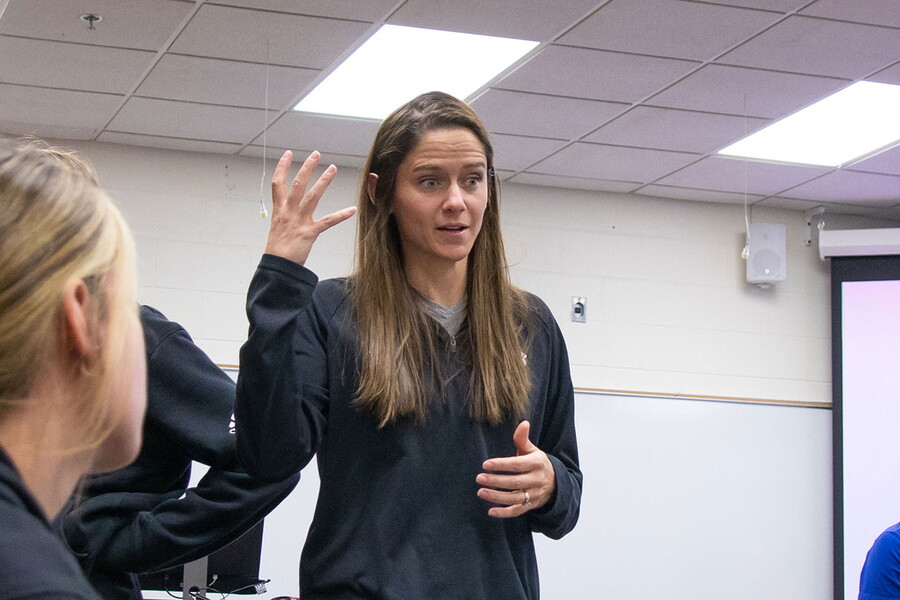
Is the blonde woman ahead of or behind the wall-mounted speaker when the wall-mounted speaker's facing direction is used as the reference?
ahead

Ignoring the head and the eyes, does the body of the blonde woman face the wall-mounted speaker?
yes

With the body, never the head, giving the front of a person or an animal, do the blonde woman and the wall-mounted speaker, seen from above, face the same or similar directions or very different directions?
very different directions

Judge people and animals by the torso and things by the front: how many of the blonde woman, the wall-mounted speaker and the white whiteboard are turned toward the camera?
2

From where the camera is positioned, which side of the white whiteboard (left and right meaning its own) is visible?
front

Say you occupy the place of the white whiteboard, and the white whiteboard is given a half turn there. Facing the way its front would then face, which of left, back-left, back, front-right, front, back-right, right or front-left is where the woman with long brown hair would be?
back

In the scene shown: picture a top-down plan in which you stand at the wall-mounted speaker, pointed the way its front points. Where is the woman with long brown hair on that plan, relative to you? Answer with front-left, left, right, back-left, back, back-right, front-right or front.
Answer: front

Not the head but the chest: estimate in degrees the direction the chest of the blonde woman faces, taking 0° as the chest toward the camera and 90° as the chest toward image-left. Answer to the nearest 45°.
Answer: approximately 225°

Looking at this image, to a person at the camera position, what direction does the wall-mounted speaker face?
facing the viewer

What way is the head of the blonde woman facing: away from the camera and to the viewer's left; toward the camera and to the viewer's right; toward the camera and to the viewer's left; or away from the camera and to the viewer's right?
away from the camera and to the viewer's right

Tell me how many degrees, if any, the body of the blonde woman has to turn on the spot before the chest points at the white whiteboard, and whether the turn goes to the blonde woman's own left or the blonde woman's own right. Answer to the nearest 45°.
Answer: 0° — they already face it
